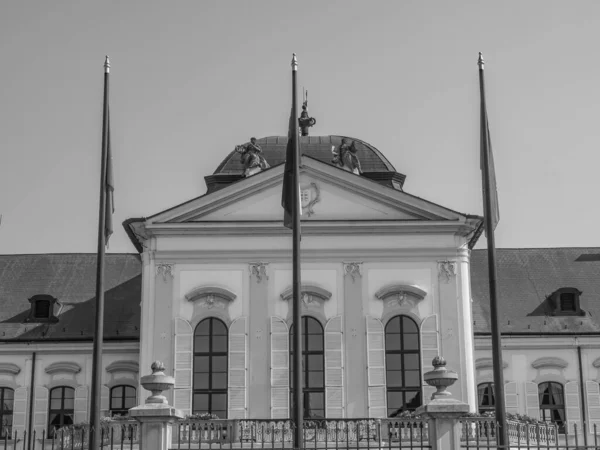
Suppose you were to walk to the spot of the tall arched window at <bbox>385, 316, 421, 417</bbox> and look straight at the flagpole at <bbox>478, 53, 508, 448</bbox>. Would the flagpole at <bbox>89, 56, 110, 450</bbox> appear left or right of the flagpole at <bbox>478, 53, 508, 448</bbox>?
right

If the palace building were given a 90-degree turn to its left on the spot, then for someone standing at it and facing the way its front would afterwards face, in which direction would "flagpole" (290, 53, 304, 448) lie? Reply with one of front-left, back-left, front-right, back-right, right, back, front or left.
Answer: right

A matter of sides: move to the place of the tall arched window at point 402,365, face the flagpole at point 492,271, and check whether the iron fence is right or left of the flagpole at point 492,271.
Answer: right

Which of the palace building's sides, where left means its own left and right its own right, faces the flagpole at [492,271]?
front

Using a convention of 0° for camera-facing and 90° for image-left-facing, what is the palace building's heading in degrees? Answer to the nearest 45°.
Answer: approximately 0°

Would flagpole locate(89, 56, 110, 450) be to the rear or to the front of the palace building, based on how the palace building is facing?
to the front
